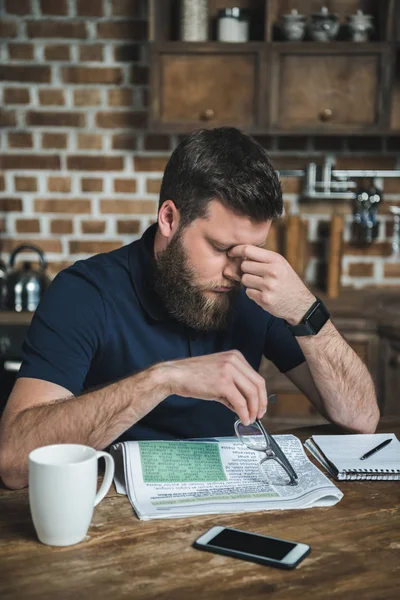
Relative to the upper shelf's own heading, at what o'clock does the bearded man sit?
The bearded man is roughly at 12 o'clock from the upper shelf.

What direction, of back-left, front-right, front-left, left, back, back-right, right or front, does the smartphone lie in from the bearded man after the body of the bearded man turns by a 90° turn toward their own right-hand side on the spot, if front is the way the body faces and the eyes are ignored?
front-left

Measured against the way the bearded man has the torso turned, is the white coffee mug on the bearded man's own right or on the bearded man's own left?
on the bearded man's own right

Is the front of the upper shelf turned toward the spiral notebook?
yes

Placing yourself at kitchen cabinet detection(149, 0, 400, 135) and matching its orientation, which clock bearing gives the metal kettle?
The metal kettle is roughly at 2 o'clock from the kitchen cabinet.

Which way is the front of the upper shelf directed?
toward the camera

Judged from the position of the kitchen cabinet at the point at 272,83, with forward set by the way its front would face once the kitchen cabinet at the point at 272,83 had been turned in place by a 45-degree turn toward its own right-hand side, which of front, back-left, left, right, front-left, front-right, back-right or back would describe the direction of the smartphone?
front-left

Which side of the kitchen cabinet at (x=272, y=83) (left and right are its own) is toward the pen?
front

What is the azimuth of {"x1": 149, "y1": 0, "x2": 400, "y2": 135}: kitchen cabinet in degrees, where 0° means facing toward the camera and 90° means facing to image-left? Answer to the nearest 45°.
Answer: approximately 0°

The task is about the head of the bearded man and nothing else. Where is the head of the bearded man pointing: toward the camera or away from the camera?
toward the camera

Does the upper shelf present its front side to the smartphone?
yes
